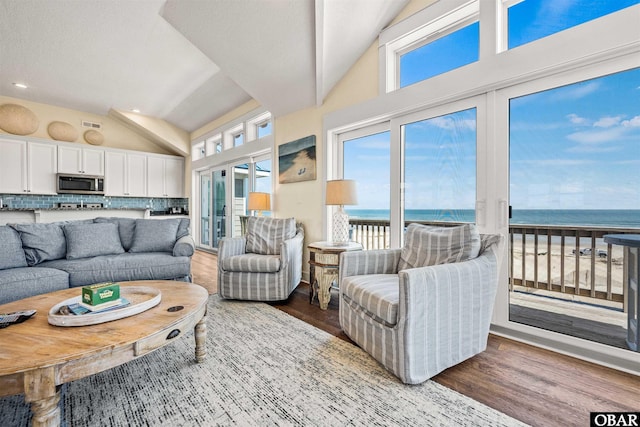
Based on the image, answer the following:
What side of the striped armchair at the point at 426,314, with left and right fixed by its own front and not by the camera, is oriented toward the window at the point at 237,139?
right

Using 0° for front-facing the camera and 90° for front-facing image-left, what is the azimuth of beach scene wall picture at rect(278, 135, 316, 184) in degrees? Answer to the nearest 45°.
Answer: approximately 45°

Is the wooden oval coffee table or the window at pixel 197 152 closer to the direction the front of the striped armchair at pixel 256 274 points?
the wooden oval coffee table

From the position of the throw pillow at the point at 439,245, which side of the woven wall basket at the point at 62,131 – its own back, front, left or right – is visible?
front

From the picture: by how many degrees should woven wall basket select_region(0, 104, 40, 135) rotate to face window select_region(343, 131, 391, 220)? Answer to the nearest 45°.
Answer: approximately 45° to its left

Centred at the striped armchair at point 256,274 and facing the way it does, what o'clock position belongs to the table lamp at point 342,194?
The table lamp is roughly at 8 o'clock from the striped armchair.

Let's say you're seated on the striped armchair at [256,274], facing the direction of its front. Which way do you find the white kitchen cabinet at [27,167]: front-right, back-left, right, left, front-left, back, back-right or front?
right

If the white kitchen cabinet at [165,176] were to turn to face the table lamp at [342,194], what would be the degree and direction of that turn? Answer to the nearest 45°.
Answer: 0° — it already faces it

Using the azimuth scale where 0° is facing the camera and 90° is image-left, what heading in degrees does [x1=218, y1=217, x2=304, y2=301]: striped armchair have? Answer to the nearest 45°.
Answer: approximately 45°

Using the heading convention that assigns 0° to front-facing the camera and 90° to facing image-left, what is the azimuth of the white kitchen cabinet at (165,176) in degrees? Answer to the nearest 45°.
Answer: approximately 0°
